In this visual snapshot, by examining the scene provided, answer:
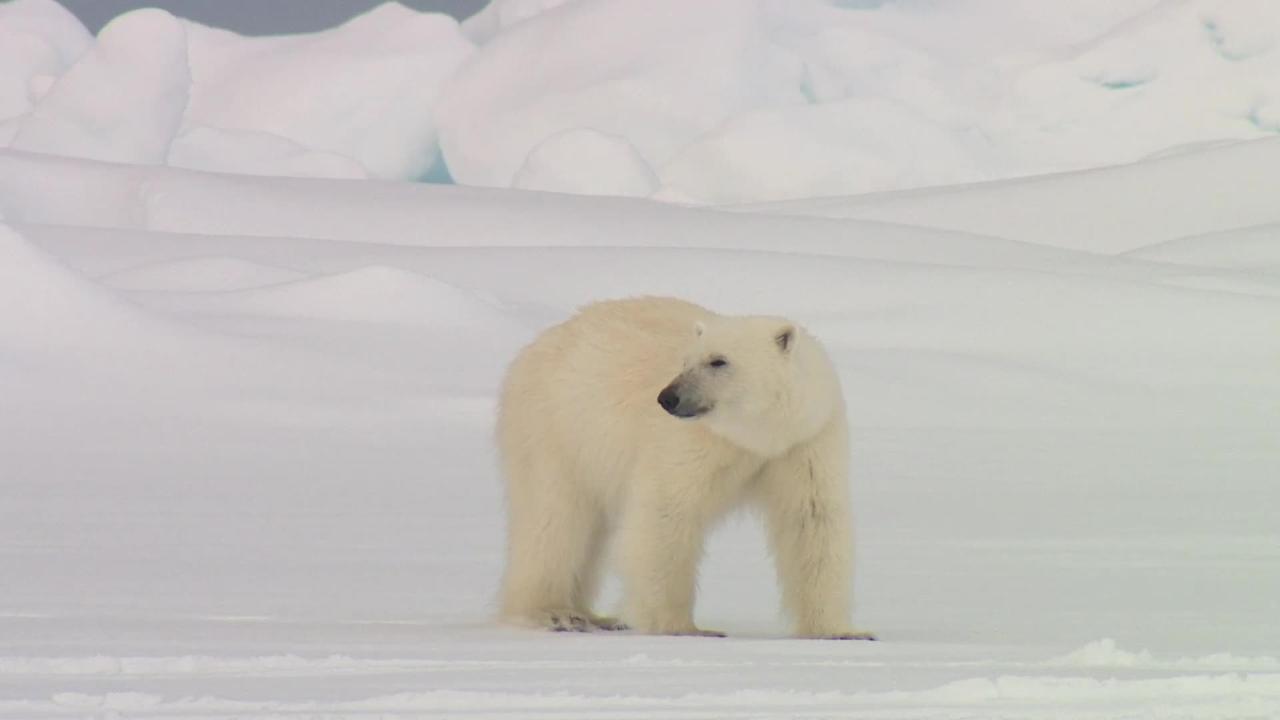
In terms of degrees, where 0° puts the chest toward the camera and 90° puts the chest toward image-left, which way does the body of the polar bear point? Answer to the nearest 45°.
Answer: approximately 315°
